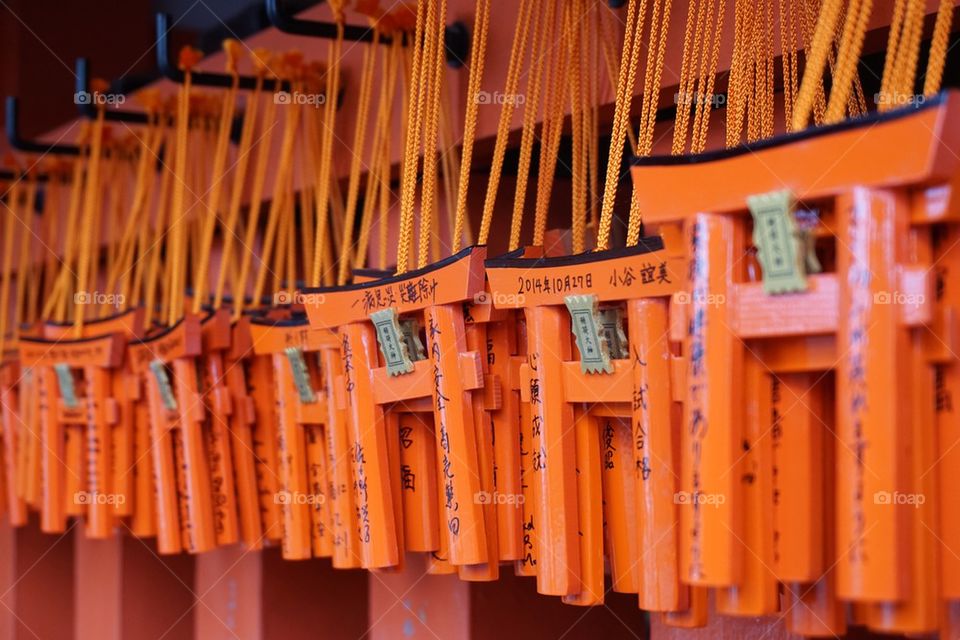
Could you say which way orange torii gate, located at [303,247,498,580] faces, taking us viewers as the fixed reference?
facing the viewer and to the left of the viewer

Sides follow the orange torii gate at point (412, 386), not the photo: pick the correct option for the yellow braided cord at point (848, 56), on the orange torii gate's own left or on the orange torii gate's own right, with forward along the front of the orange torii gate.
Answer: on the orange torii gate's own left

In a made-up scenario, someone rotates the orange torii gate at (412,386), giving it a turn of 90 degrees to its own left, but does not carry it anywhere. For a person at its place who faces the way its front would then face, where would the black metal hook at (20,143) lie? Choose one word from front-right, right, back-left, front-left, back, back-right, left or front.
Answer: back

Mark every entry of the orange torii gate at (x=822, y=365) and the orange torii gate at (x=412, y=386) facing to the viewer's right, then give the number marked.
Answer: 0

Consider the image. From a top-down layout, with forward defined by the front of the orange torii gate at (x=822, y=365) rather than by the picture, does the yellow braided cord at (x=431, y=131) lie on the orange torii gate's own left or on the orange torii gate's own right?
on the orange torii gate's own right

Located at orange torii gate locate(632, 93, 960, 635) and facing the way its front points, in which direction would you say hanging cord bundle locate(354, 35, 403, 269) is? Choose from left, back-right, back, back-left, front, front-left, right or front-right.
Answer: right

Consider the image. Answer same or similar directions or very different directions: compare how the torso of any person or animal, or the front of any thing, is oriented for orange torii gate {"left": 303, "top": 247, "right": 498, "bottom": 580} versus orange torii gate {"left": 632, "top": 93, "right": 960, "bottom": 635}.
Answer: same or similar directions
